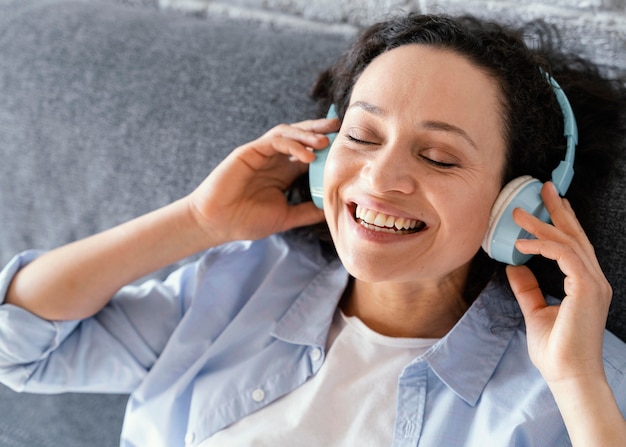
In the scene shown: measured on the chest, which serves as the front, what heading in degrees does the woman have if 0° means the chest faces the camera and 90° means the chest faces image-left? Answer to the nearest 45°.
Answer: approximately 0°
